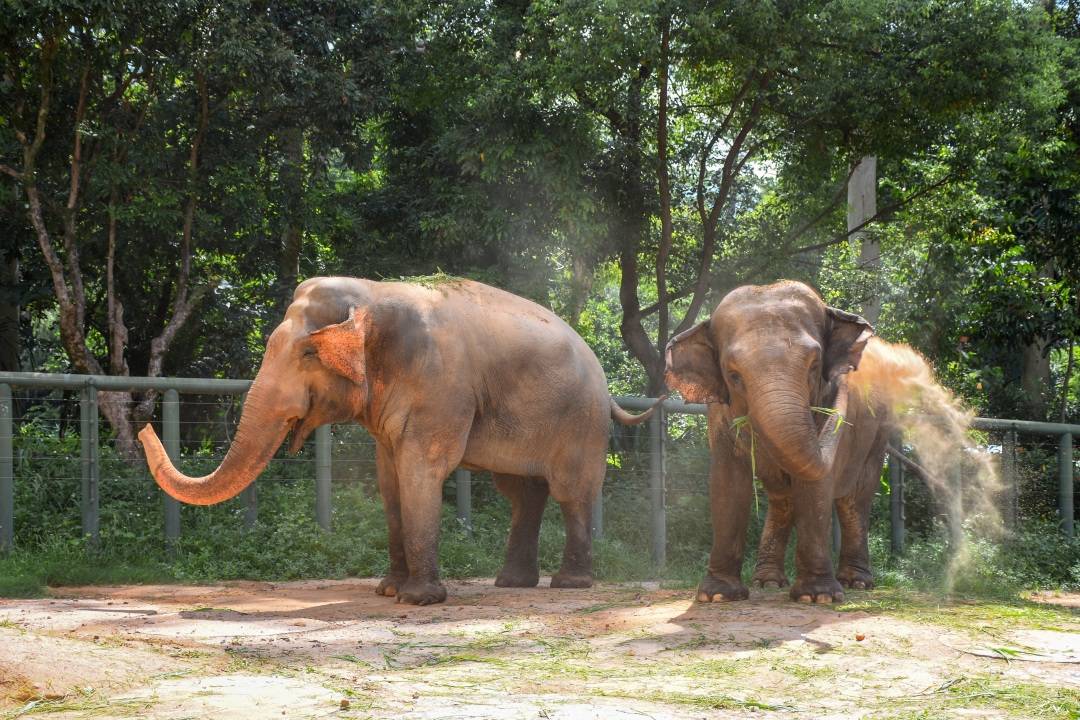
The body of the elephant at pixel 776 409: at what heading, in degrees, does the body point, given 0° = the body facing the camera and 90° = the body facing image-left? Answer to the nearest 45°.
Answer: approximately 0°

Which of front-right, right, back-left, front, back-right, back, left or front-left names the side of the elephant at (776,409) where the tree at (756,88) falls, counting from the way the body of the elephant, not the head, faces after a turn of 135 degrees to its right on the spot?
front-right

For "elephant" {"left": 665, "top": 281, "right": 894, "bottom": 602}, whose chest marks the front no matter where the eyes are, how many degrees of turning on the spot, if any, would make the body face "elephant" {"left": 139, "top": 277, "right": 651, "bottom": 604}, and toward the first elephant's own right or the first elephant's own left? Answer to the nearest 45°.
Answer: approximately 90° to the first elephant's own right
